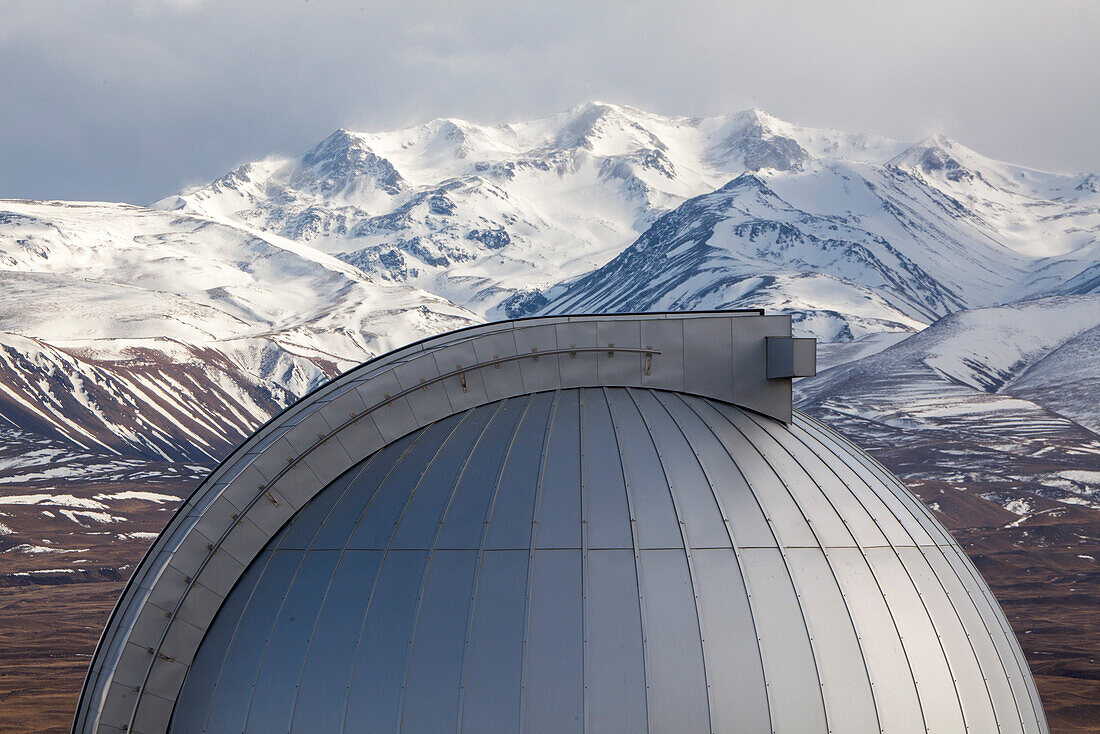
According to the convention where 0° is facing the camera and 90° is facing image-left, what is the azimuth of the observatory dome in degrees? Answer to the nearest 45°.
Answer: approximately 90°
